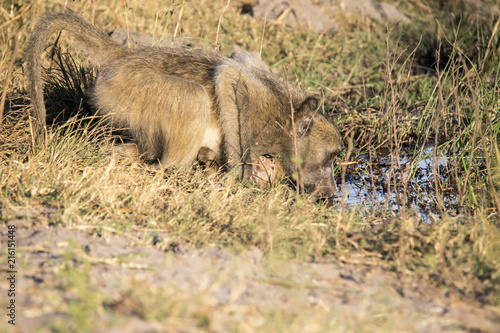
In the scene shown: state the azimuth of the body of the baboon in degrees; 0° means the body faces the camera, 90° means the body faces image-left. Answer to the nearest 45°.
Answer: approximately 270°

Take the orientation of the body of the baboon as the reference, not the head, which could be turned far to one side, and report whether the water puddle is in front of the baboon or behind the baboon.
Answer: in front
